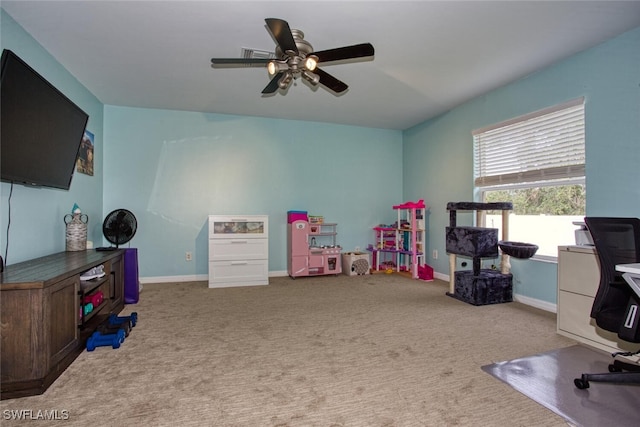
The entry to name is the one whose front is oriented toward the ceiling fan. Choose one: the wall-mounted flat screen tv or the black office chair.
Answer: the wall-mounted flat screen tv

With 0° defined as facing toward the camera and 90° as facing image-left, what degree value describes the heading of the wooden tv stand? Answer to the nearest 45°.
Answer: approximately 315°

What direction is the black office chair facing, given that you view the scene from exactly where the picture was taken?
facing the viewer and to the right of the viewer

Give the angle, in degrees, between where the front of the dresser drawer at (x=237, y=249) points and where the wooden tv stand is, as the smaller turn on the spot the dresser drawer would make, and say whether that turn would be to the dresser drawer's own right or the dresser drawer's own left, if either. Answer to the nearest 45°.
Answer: approximately 45° to the dresser drawer's own right

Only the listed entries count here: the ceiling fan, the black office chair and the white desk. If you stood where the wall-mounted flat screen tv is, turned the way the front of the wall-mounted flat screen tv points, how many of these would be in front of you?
3

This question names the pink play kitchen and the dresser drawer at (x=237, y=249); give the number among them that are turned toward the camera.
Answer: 2

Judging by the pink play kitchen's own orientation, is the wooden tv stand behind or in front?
in front

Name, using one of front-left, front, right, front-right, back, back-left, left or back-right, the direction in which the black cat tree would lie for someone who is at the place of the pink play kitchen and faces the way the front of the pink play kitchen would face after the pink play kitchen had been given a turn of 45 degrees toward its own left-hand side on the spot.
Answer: front

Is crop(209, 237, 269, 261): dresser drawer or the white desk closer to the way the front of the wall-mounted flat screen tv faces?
the white desk

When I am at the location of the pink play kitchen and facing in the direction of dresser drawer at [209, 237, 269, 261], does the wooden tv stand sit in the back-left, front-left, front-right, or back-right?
front-left

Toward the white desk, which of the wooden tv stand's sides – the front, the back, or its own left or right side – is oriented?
front

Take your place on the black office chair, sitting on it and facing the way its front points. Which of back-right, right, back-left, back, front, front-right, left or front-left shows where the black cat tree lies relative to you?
back

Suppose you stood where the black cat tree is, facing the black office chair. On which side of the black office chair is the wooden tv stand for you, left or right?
right

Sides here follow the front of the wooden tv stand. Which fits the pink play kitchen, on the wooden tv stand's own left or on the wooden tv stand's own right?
on the wooden tv stand's own left
